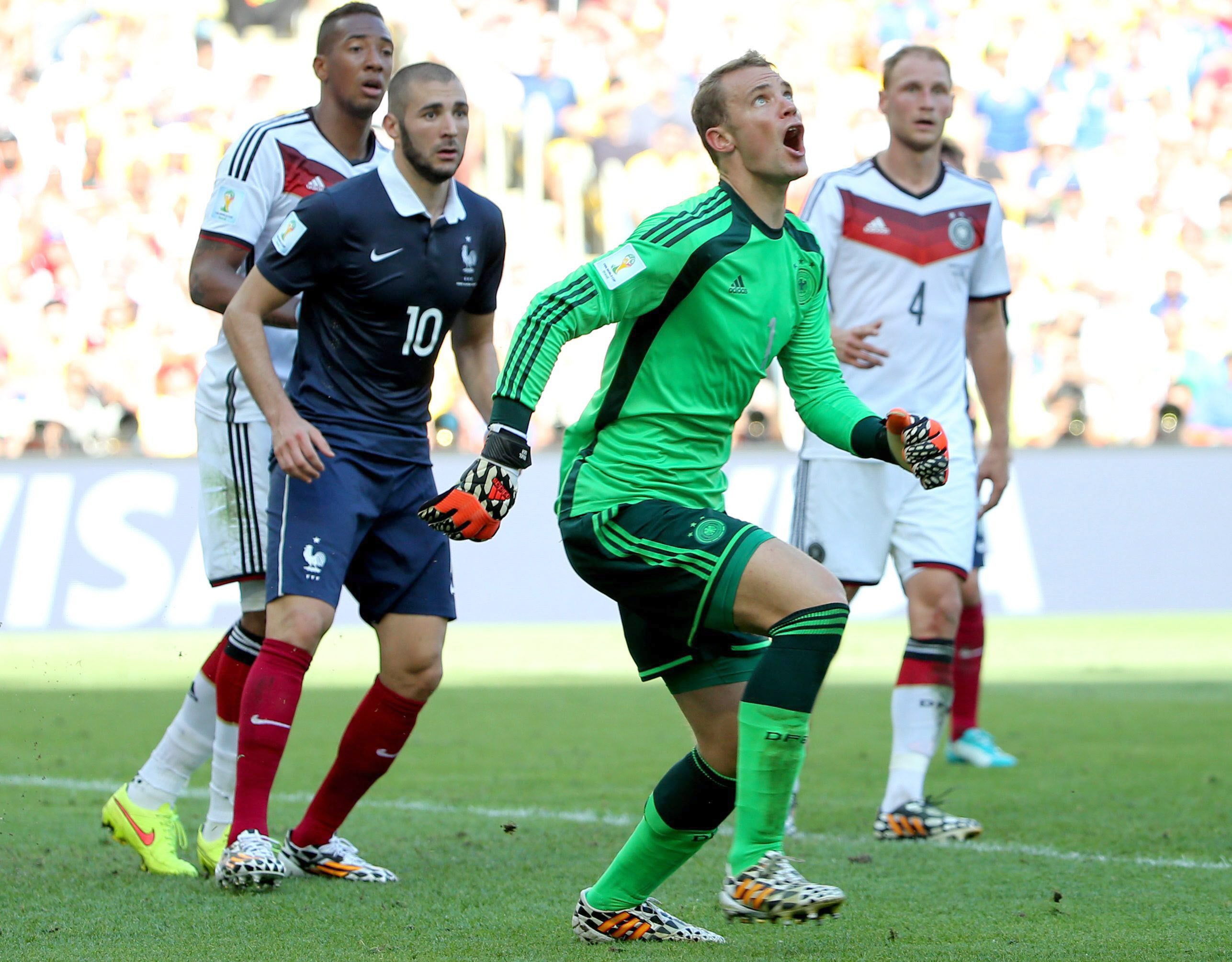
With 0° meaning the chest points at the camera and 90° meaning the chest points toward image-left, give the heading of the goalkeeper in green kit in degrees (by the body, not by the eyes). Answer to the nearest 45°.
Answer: approximately 315°

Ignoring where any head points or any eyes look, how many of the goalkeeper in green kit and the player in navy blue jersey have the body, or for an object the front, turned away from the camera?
0

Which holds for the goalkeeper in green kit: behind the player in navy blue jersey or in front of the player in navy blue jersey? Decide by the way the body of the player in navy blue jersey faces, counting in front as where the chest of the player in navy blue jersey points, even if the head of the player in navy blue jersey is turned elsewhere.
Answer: in front
